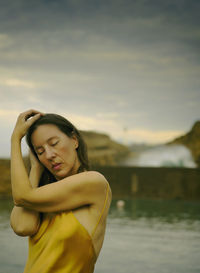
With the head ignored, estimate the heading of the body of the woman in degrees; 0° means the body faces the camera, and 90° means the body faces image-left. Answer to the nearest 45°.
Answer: approximately 45°

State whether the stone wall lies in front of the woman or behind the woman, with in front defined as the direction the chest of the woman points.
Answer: behind

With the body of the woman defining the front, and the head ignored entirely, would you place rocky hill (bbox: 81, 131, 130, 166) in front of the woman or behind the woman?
behind

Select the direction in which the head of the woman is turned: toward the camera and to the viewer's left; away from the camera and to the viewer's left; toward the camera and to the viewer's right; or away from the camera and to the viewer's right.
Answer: toward the camera and to the viewer's left

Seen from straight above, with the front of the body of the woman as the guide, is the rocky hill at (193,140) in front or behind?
behind
